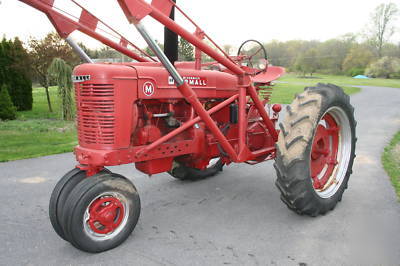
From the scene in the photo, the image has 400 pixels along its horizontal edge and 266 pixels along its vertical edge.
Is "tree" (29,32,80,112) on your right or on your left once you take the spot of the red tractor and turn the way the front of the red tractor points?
on your right

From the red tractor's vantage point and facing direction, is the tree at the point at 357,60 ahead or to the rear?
to the rear

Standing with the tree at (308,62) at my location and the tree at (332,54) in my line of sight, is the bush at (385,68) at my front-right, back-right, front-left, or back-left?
front-right

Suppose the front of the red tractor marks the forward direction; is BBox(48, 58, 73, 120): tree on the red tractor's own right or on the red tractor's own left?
on the red tractor's own right

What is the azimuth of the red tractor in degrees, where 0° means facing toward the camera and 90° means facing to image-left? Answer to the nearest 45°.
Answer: approximately 45°

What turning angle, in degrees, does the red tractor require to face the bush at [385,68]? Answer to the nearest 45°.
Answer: approximately 180°

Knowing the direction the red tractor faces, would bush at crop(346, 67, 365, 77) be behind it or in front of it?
behind

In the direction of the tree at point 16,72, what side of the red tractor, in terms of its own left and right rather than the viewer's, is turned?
right

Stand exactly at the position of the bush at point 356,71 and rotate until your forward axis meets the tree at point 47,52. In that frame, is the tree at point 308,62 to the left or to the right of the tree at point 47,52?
right

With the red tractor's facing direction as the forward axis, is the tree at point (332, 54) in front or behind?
behind
